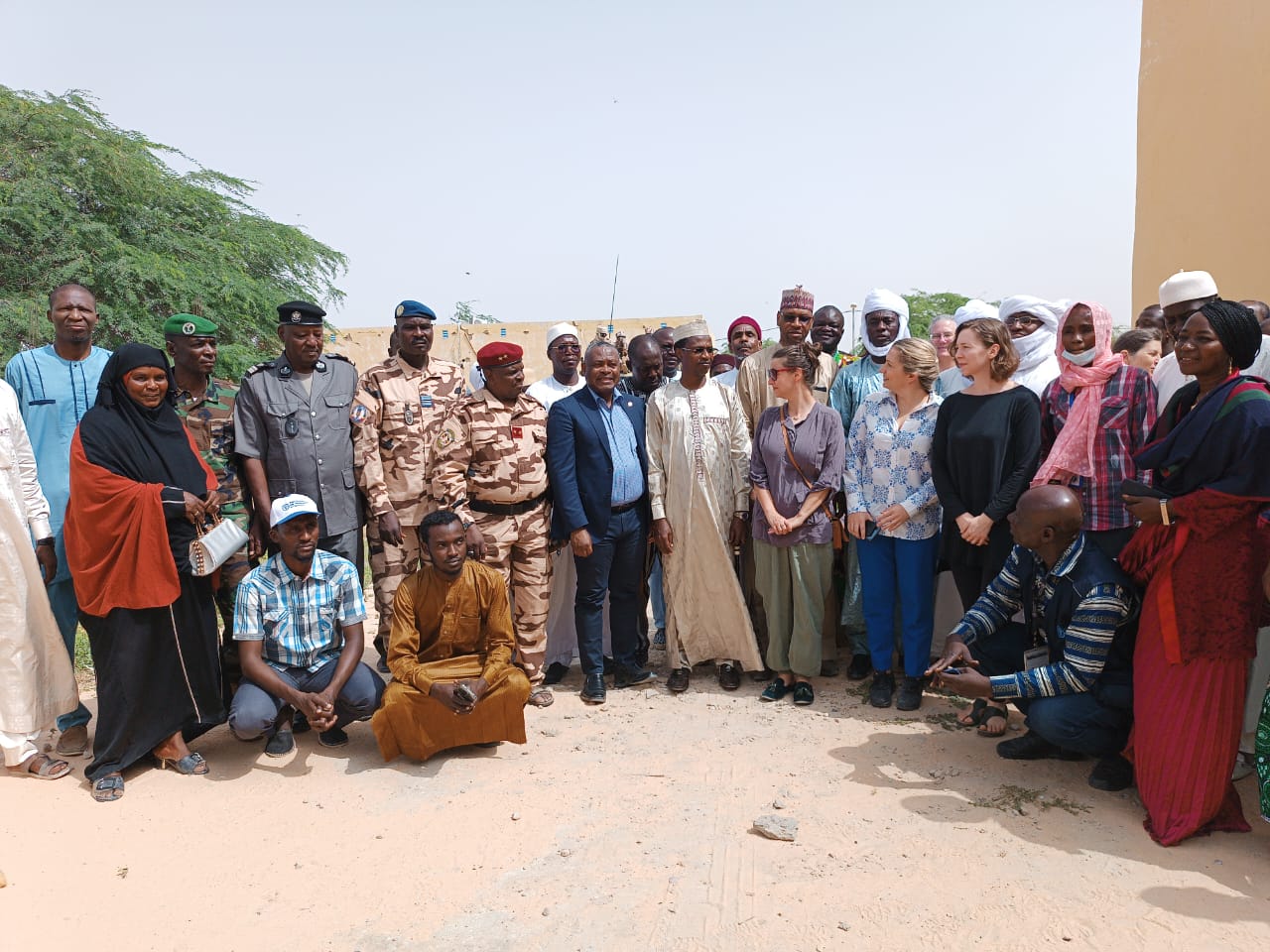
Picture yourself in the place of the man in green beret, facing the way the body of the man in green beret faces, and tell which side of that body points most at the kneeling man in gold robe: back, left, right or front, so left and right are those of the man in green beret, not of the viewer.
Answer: front

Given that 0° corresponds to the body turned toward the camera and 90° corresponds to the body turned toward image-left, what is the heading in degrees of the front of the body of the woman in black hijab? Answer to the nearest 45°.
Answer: approximately 315°

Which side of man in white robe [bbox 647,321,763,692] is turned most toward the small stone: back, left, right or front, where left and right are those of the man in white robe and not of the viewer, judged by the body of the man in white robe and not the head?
front

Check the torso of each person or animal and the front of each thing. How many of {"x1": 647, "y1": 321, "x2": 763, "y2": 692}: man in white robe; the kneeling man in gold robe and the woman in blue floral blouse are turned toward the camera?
3

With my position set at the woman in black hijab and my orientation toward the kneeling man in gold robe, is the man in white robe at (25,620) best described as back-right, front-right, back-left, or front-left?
back-left

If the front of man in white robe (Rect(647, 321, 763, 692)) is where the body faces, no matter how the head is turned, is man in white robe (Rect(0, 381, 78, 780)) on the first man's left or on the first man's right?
on the first man's right

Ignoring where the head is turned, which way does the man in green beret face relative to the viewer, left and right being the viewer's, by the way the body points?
facing the viewer and to the right of the viewer

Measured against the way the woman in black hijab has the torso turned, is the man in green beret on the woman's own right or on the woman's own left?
on the woman's own left

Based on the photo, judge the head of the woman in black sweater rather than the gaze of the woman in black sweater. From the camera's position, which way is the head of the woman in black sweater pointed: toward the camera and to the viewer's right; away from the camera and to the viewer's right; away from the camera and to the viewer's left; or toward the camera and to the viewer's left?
toward the camera and to the viewer's left

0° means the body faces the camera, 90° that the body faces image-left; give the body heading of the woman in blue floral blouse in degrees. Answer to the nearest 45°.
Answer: approximately 0°
